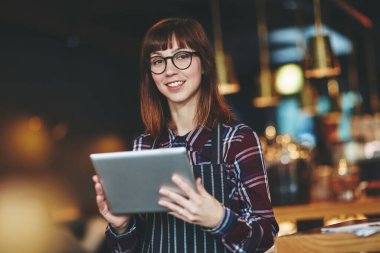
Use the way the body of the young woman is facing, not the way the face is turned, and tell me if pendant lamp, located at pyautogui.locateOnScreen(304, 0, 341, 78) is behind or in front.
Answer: behind

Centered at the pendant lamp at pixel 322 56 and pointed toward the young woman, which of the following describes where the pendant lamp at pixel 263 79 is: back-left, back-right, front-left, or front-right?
back-right

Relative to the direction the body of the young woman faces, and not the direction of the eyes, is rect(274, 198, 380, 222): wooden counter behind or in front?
behind

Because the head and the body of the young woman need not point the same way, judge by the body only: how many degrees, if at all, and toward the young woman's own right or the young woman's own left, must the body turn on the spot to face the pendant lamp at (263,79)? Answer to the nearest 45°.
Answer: approximately 135° to the young woman's own right

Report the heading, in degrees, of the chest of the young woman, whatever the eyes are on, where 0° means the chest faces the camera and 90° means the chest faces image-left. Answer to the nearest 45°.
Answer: approximately 45°

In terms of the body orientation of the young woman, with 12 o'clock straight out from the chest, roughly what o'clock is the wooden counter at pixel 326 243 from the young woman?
The wooden counter is roughly at 8 o'clock from the young woman.
